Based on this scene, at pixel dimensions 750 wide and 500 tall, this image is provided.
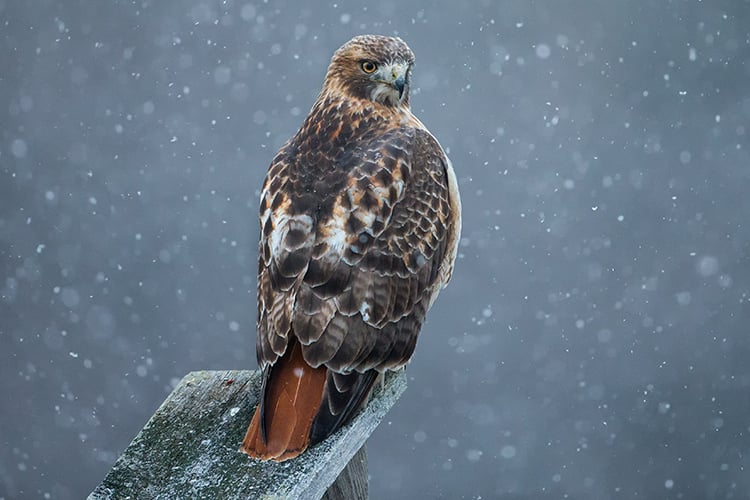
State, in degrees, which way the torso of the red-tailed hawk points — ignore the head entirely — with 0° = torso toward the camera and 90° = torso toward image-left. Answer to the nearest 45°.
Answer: approximately 225°
